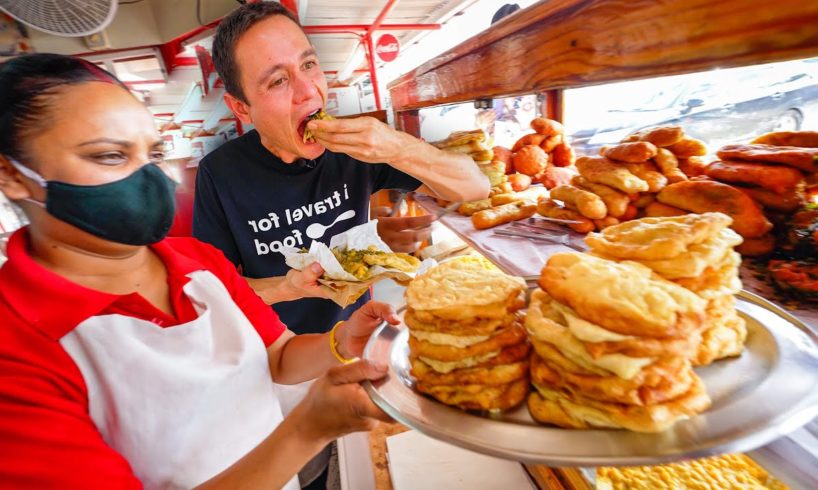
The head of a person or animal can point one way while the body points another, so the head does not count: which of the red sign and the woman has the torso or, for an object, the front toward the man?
the red sign

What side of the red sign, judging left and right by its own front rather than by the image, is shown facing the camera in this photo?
front

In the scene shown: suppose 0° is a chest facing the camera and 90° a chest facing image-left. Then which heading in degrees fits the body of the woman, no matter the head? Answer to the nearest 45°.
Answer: approximately 315°

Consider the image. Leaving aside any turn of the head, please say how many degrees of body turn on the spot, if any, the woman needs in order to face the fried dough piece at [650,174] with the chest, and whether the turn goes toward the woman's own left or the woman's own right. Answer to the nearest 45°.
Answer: approximately 45° to the woman's own left

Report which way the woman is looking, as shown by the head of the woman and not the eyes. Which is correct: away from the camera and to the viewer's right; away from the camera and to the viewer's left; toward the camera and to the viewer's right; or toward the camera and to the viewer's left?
toward the camera and to the viewer's right

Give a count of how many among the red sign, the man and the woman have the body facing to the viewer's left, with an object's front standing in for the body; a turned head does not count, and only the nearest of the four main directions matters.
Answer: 0

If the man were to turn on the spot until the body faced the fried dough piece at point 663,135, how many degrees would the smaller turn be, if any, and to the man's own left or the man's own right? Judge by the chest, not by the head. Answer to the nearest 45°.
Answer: approximately 45° to the man's own left

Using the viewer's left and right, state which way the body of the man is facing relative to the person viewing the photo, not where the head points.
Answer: facing the viewer and to the right of the viewer

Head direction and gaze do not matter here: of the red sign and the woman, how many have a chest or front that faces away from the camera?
0

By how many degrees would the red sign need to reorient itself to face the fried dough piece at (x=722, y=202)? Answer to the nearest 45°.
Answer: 0° — it already faces it

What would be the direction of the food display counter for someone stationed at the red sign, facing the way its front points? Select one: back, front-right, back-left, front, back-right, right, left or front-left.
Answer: front

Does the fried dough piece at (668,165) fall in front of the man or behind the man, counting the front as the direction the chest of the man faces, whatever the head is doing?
in front

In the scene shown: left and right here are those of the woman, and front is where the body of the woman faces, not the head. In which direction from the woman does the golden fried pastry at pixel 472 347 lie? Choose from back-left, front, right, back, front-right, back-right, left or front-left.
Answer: front

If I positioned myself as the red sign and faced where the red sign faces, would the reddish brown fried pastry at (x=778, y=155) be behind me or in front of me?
in front

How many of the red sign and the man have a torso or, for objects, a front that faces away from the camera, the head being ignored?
0
